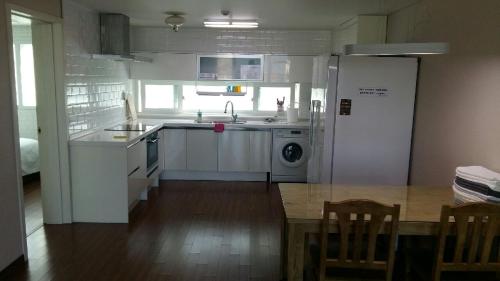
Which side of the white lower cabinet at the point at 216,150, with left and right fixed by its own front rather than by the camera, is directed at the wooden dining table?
front

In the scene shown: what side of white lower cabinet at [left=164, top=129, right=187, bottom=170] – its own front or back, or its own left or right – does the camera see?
front

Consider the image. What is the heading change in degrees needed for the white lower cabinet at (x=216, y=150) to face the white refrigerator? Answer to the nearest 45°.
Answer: approximately 45° to its left

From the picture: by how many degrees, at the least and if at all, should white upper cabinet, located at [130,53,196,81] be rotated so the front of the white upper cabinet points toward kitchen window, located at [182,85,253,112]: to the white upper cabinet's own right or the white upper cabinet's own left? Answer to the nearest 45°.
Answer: approximately 90° to the white upper cabinet's own left

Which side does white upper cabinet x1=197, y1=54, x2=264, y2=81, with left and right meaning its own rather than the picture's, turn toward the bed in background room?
right

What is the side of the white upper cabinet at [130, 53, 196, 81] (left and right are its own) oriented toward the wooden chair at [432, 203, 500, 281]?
front

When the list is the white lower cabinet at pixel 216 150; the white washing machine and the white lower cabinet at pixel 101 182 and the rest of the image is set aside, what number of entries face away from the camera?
0

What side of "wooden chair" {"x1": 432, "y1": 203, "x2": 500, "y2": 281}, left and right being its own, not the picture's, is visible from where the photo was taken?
back

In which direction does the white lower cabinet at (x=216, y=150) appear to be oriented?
toward the camera

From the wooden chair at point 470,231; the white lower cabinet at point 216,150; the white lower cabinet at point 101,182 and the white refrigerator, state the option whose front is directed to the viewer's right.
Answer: the white lower cabinet at point 101,182

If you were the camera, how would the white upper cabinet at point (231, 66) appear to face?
facing the viewer

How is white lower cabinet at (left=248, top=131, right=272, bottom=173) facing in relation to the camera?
toward the camera
